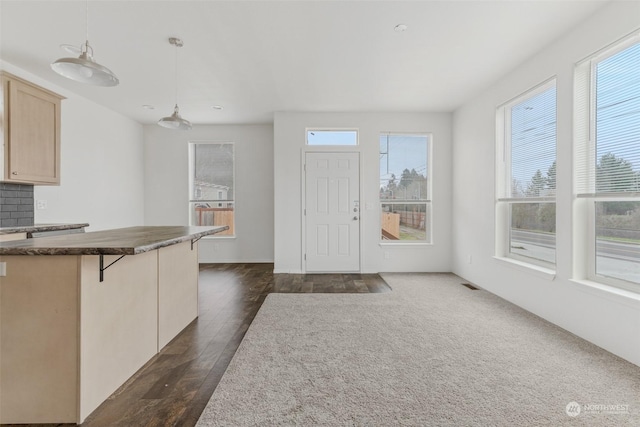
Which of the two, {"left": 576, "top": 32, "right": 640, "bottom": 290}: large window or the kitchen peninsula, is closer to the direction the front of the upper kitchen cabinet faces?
the large window

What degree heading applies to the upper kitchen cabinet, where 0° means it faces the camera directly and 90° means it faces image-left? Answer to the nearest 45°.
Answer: approximately 315°

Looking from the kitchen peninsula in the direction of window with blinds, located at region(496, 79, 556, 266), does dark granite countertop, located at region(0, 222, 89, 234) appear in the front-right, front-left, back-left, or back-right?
back-left

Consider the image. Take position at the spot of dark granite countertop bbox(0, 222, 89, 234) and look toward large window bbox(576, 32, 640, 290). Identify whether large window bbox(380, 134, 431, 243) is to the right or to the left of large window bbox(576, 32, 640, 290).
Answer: left

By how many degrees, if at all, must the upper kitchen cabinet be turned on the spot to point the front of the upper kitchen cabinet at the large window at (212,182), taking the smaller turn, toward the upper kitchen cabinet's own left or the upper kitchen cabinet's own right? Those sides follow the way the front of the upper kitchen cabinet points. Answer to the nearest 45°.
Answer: approximately 90° to the upper kitchen cabinet's own left

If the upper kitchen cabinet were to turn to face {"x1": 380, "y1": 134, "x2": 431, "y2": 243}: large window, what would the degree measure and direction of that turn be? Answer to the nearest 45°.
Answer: approximately 45° to its left

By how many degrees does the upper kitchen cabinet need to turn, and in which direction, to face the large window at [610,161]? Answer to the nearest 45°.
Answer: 0° — it already faces it
